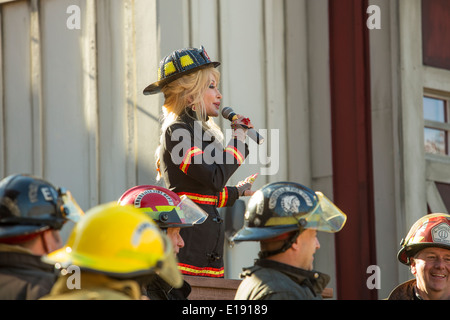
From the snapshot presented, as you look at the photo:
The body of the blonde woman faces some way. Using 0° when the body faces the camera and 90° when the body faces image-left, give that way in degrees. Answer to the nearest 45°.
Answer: approximately 270°

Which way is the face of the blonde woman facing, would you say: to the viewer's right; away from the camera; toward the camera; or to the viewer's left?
to the viewer's right
